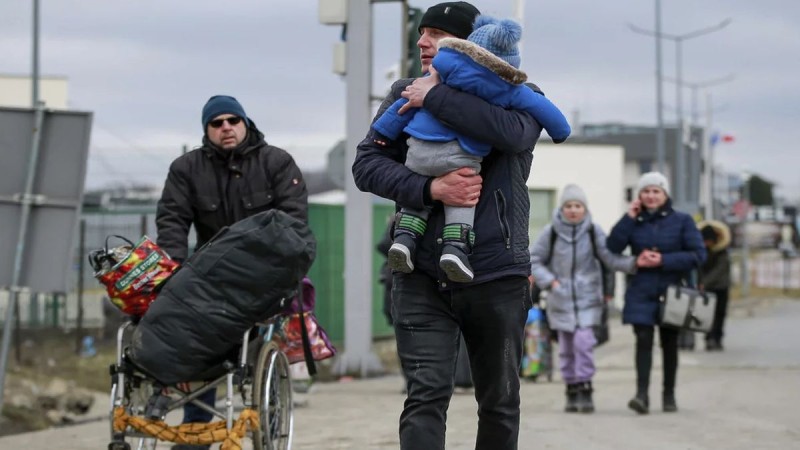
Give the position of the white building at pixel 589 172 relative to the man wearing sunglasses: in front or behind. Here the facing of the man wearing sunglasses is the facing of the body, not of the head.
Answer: behind

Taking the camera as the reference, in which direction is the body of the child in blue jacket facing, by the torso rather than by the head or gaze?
away from the camera

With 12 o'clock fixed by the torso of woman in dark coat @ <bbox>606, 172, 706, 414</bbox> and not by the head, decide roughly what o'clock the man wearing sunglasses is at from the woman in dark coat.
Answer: The man wearing sunglasses is roughly at 1 o'clock from the woman in dark coat.

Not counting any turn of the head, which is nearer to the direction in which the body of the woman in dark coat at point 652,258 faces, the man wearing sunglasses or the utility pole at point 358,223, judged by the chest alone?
the man wearing sunglasses

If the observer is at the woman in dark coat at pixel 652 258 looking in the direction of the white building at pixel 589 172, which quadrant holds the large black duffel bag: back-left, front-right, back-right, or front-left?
back-left

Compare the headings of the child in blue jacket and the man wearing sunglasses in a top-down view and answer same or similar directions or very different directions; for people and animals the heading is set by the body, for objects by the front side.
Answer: very different directions

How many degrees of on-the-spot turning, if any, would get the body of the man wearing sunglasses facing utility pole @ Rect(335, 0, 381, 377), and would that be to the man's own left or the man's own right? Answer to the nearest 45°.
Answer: approximately 180°

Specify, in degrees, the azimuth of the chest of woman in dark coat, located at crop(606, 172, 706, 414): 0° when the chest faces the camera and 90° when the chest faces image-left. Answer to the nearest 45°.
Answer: approximately 0°
